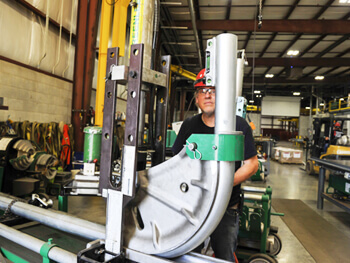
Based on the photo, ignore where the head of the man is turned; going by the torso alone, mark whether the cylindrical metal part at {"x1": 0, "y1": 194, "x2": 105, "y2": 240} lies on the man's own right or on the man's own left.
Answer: on the man's own right

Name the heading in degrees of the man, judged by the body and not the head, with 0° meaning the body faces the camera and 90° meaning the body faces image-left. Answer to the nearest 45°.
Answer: approximately 0°

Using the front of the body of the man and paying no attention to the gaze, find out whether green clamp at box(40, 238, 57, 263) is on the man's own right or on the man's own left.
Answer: on the man's own right

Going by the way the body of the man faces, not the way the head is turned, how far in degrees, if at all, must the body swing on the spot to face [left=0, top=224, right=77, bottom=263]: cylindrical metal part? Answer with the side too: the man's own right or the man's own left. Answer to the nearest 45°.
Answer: approximately 45° to the man's own right

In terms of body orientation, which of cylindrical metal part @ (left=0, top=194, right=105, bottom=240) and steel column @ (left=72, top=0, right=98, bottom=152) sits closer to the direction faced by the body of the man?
the cylindrical metal part

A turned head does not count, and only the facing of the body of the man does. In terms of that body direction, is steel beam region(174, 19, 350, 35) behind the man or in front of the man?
behind

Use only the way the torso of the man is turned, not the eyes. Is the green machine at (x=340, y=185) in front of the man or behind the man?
behind

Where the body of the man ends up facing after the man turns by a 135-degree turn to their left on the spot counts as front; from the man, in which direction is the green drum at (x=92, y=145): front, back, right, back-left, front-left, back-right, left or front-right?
left

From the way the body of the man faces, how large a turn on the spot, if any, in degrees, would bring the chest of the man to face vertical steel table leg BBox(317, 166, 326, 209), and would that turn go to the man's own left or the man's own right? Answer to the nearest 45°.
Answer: approximately 135° to the man's own left

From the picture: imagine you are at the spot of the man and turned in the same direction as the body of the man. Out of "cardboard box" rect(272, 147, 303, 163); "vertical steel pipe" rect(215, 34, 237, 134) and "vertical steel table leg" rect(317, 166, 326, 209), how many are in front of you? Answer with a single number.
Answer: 1
